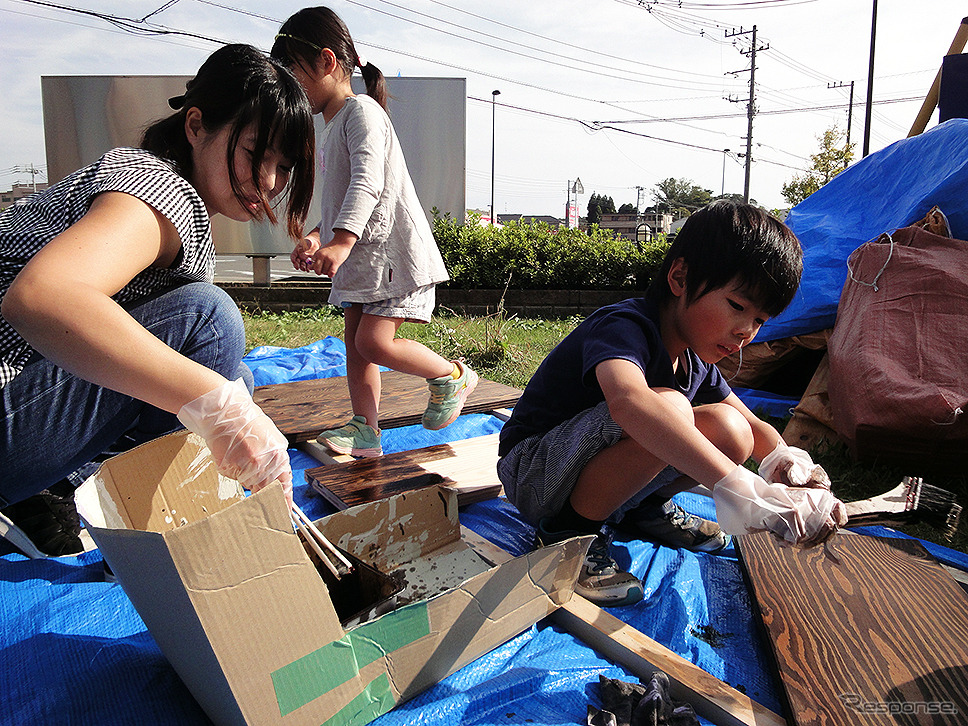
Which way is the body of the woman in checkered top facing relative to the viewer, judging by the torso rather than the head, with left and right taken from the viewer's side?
facing to the right of the viewer

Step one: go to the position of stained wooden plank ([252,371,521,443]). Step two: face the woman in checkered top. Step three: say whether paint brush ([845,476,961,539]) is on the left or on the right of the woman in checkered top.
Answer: left

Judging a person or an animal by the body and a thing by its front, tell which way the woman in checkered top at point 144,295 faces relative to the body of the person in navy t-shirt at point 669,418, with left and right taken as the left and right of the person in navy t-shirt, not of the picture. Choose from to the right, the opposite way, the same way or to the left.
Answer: the same way

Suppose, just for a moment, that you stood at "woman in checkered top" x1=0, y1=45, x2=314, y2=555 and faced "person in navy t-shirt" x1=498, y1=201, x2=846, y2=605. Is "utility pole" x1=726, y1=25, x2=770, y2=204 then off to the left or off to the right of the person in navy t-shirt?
left

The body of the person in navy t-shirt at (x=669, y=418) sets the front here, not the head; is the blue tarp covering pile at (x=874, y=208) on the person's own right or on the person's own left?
on the person's own left

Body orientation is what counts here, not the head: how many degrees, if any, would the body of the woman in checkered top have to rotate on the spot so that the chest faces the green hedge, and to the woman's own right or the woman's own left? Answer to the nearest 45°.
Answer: approximately 45° to the woman's own left
